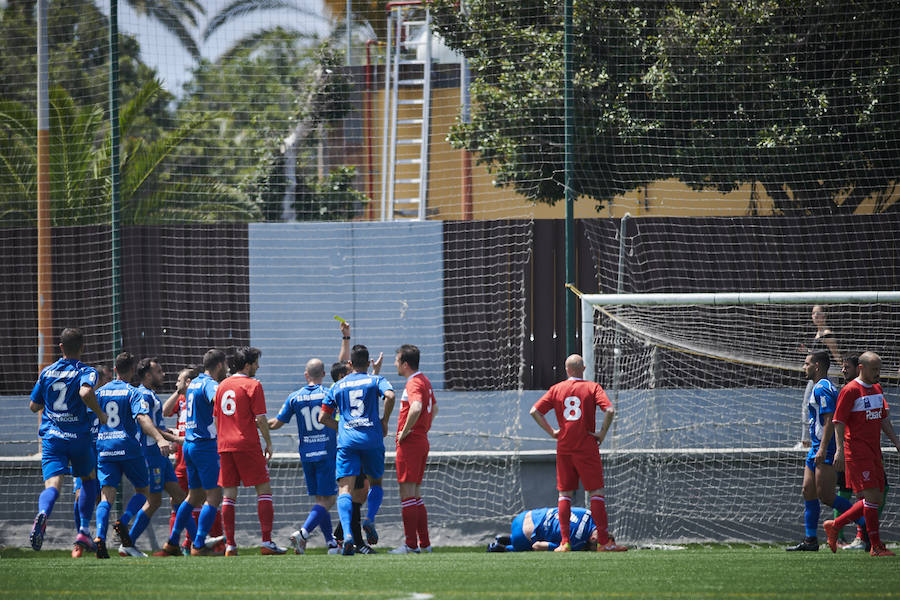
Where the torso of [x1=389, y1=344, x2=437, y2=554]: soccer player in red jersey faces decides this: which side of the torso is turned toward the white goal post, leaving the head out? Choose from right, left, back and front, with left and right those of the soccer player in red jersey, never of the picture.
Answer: back

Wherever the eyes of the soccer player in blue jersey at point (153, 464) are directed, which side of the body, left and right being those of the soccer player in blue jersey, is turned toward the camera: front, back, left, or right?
right

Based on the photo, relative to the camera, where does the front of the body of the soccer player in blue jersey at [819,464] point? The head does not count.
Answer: to the viewer's left

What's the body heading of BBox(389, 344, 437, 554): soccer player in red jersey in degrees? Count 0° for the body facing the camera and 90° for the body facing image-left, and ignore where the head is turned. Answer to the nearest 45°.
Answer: approximately 90°

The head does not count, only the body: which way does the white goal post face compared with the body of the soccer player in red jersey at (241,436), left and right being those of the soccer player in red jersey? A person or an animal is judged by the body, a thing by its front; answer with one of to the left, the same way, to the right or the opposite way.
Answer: the opposite way

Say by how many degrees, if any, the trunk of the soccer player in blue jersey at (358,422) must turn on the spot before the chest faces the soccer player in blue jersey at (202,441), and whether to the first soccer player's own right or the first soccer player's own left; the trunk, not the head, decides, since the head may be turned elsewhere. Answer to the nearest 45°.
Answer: approximately 90° to the first soccer player's own left

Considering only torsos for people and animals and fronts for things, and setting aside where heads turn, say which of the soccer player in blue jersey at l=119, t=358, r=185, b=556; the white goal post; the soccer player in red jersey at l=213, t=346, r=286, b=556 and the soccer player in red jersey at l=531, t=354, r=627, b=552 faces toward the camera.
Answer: the white goal post

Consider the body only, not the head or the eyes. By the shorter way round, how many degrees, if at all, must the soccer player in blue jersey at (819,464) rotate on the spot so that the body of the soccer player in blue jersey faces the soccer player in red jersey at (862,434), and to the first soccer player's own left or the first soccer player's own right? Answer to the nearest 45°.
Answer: approximately 90° to the first soccer player's own left

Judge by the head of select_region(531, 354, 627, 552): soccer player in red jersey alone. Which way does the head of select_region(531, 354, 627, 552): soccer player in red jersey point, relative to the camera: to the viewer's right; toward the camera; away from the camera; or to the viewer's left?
away from the camera

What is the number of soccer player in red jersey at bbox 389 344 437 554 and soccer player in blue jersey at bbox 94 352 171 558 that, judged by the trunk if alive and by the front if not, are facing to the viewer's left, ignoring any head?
1

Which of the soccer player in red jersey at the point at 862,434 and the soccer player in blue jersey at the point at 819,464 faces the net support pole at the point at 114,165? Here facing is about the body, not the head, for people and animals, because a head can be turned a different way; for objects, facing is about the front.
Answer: the soccer player in blue jersey

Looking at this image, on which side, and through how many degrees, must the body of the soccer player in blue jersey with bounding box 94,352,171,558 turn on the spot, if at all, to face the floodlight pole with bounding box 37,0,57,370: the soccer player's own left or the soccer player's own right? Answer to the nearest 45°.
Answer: approximately 45° to the soccer player's own left

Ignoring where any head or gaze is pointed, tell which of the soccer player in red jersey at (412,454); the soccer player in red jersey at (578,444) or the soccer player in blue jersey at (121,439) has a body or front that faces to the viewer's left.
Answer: the soccer player in red jersey at (412,454)

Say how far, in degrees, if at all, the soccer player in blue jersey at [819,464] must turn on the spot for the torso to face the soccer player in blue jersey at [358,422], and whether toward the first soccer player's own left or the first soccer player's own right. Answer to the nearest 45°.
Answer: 0° — they already face them

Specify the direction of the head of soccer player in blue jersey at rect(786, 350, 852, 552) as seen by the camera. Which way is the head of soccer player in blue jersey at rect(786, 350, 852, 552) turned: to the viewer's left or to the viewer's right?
to the viewer's left
